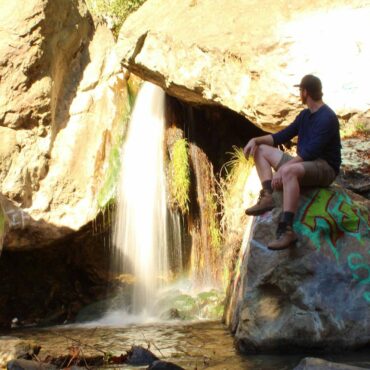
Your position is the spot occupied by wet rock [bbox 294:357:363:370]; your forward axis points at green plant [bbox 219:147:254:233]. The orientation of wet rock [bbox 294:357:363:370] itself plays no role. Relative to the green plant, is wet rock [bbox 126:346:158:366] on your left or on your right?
left

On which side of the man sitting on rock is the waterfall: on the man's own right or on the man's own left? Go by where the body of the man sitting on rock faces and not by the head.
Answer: on the man's own right

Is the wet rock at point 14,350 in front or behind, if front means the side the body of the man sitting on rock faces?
in front

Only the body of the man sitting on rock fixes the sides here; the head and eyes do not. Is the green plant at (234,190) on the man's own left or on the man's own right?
on the man's own right

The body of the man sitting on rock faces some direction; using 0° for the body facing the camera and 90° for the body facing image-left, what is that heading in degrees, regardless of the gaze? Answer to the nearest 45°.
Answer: approximately 45°
